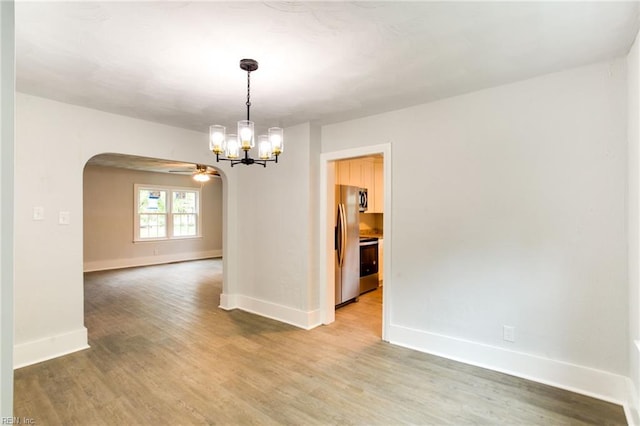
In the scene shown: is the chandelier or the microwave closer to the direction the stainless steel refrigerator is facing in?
the chandelier

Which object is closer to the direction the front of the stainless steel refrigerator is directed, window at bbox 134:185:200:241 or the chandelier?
the chandelier

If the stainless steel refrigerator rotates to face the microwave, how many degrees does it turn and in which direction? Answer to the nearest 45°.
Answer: approximately 135° to its left

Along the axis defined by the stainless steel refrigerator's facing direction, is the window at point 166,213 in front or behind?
behind
